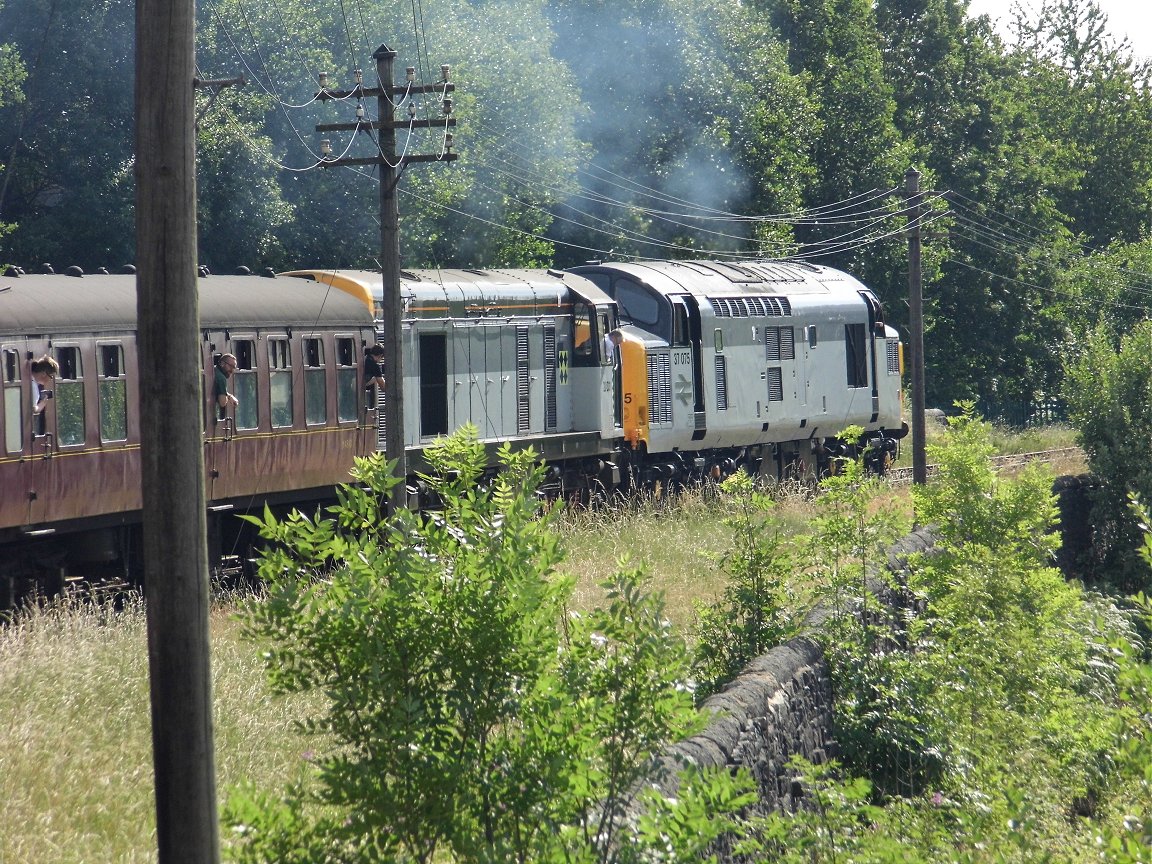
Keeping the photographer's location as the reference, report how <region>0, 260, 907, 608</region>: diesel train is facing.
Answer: facing away from the viewer and to the right of the viewer
